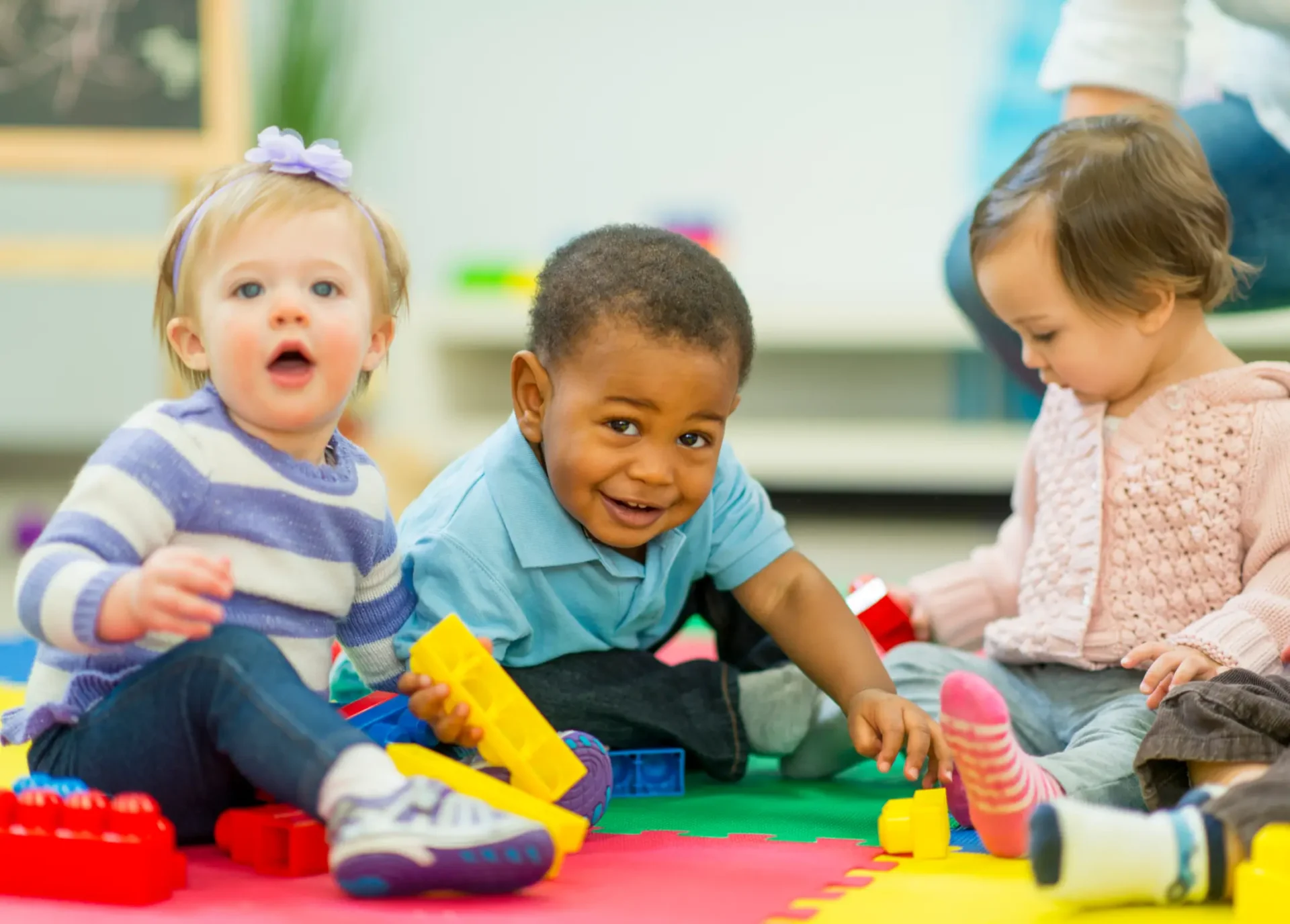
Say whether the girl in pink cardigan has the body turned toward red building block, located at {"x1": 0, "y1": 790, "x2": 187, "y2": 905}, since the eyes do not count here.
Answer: yes

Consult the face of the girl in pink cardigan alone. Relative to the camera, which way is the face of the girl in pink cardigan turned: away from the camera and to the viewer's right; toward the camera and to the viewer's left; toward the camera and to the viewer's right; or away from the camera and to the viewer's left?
toward the camera and to the viewer's left

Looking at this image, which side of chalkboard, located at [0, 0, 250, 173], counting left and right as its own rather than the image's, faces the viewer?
front

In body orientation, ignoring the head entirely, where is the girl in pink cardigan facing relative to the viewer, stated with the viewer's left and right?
facing the viewer and to the left of the viewer

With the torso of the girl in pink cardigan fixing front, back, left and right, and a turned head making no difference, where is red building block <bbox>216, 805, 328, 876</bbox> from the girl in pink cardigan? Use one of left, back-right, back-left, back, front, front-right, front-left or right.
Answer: front

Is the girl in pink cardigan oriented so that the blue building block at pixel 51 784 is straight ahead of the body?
yes

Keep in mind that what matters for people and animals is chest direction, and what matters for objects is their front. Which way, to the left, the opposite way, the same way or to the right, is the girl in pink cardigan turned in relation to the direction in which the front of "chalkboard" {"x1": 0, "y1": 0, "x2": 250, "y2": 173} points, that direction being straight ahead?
to the right

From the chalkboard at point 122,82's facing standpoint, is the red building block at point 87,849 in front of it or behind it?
in front

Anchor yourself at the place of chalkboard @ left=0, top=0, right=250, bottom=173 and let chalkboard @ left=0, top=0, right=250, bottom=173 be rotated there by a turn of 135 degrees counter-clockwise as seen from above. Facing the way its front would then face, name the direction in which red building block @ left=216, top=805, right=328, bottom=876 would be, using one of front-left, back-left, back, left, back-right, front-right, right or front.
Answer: back-right

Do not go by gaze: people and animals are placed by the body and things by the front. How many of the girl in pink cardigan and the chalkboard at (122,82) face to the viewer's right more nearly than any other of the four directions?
0

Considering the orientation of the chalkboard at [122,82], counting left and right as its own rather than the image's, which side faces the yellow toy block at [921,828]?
front

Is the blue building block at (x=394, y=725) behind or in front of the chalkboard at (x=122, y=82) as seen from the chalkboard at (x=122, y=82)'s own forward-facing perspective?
in front

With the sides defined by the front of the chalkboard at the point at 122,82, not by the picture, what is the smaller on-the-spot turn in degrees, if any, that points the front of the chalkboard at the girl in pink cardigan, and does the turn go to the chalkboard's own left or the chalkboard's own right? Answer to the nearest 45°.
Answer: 0° — it already faces them
